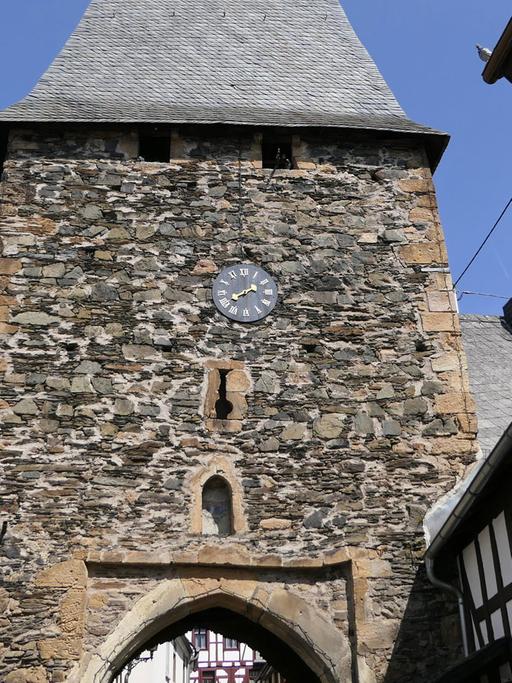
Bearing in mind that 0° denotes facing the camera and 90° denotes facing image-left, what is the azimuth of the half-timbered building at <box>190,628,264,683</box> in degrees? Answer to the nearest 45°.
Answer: approximately 0°

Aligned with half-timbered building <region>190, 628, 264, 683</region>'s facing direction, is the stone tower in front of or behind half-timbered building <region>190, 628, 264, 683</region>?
in front

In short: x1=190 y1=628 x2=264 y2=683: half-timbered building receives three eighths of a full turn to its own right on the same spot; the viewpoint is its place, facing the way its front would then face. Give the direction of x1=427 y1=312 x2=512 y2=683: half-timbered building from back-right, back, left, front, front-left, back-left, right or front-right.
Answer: back-left

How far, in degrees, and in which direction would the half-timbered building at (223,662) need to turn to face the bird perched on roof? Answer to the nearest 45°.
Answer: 0° — it already faces it
